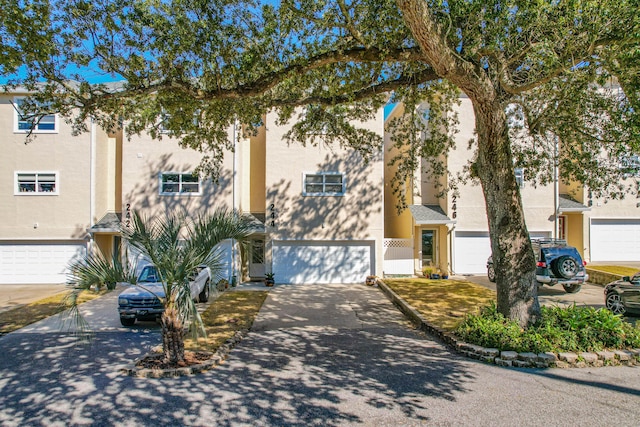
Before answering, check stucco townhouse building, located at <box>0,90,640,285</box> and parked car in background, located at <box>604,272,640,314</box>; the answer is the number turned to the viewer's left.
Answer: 1

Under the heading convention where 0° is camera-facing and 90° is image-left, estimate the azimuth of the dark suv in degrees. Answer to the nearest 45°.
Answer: approximately 135°

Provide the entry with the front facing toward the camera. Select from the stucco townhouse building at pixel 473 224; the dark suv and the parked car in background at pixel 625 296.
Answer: the stucco townhouse building

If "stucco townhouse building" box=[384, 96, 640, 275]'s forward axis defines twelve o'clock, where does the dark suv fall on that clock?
The dark suv is roughly at 11 o'clock from the stucco townhouse building.

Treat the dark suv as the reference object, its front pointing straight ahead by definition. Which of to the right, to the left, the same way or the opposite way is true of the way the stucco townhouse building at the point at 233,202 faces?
the opposite way

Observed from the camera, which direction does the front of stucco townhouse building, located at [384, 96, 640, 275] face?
facing the viewer

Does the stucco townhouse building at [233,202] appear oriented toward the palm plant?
yes

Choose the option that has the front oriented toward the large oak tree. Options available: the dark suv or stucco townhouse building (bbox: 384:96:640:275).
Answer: the stucco townhouse building

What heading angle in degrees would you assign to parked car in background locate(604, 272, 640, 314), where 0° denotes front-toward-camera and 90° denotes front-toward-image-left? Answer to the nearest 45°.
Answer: approximately 90°

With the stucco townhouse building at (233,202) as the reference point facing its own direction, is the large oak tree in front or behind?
in front

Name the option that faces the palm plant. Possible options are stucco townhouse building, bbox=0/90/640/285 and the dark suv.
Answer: the stucco townhouse building
